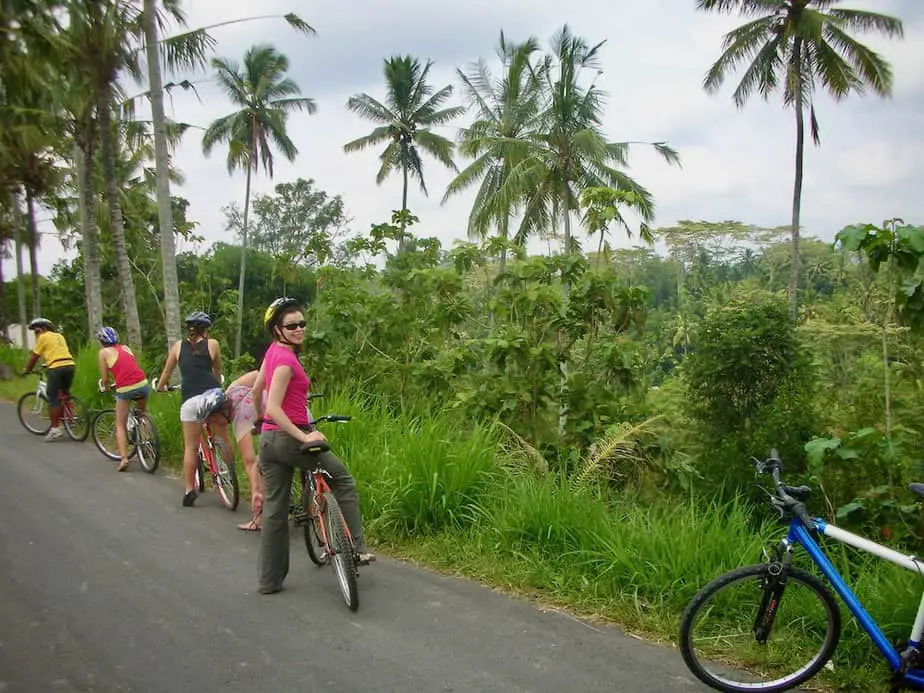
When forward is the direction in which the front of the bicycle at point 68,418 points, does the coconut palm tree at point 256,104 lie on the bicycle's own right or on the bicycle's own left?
on the bicycle's own right

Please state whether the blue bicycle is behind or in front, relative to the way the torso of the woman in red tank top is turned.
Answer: behind

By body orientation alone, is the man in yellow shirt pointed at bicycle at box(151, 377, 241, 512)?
no

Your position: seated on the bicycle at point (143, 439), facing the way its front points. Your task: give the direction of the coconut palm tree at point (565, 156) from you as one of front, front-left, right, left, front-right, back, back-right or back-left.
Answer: right

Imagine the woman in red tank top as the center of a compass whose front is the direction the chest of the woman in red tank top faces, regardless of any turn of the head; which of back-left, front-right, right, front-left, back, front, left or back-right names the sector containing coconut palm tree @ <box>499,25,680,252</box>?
right

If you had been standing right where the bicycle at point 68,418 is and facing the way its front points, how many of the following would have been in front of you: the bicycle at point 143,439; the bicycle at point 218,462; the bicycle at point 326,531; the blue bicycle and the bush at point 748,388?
0

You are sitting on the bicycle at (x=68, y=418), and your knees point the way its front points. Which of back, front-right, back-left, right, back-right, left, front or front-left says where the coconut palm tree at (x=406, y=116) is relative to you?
right

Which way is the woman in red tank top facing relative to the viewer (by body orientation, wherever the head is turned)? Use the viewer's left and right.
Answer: facing away from the viewer and to the left of the viewer

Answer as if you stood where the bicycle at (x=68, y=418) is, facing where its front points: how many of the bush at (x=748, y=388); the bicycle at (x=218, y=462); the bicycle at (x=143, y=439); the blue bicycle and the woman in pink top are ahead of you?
0

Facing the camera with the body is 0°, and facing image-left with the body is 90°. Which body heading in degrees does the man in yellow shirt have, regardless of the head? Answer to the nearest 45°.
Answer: approximately 135°

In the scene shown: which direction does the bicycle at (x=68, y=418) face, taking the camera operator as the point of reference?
facing away from the viewer and to the left of the viewer

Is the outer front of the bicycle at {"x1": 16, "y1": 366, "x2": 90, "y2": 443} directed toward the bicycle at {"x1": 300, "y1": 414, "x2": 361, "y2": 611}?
no

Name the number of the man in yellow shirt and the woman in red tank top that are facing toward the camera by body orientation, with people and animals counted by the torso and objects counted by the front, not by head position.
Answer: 0

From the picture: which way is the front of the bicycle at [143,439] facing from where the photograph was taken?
facing away from the viewer and to the left of the viewer

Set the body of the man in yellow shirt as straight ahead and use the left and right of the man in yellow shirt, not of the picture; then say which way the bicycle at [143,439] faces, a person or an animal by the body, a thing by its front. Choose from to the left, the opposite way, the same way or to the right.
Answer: the same way

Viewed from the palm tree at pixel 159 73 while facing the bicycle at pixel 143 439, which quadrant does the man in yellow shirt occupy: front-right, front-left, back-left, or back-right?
front-right

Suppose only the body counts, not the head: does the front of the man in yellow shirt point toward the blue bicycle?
no

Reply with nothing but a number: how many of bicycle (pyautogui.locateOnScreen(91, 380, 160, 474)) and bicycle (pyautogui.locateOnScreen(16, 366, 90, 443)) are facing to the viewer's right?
0

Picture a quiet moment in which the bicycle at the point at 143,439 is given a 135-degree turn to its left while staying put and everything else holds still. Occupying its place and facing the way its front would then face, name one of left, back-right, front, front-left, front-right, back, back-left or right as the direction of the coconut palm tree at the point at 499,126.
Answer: back-left
